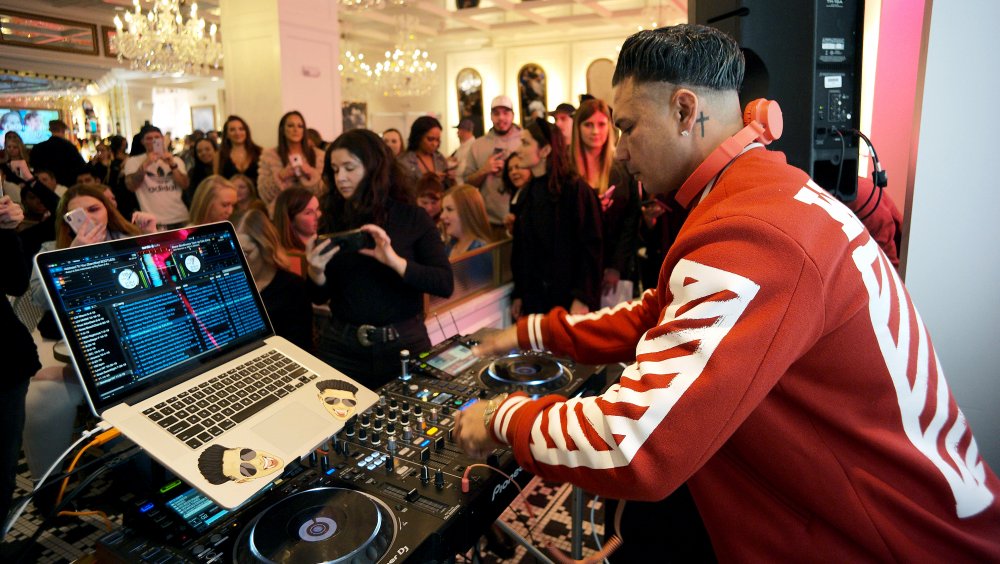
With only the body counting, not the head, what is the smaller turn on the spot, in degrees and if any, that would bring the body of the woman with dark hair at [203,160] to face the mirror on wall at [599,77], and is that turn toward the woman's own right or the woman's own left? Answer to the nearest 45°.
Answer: approximately 135° to the woman's own left

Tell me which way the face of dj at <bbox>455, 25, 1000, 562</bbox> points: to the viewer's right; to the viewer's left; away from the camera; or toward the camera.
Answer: to the viewer's left

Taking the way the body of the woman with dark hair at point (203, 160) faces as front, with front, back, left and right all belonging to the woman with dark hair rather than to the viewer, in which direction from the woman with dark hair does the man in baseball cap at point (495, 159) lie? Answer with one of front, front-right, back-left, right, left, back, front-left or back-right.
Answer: left

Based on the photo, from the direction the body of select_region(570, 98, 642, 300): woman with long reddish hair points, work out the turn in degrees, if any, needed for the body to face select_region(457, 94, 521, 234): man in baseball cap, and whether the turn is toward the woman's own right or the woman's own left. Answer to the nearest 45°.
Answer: approximately 135° to the woman's own right

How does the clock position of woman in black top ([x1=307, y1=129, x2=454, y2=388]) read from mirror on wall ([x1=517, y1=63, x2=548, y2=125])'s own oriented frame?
The woman in black top is roughly at 12 o'clock from the mirror on wall.

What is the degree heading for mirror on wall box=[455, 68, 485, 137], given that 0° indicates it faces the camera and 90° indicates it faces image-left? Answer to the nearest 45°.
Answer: approximately 0°
